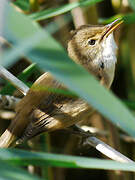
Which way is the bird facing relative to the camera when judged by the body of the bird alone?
to the viewer's right
